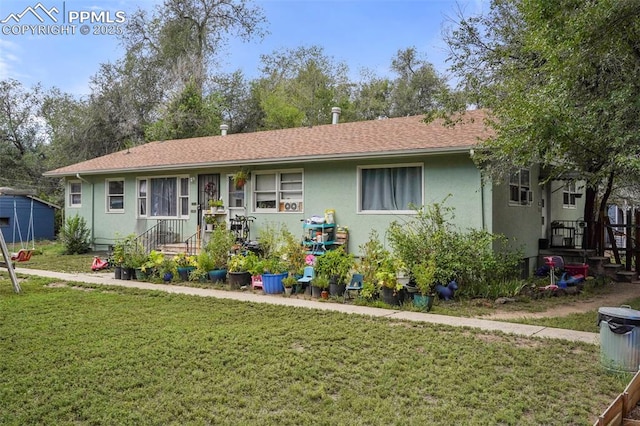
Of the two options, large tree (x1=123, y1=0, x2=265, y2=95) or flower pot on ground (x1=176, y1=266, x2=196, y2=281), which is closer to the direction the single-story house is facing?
the flower pot on ground

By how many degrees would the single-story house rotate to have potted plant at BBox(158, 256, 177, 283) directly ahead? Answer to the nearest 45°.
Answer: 0° — it already faces it

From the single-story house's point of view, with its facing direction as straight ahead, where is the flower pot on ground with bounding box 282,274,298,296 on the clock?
The flower pot on ground is roughly at 11 o'clock from the single-story house.

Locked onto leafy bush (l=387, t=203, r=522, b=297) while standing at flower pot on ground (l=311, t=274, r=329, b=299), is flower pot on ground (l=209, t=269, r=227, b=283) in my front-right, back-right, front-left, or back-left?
back-left

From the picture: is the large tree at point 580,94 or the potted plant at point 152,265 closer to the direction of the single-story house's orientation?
the potted plant

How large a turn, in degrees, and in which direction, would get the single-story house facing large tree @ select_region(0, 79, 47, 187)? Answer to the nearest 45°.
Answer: approximately 90° to its right

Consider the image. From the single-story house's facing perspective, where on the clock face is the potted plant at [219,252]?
The potted plant is roughly at 12 o'clock from the single-story house.

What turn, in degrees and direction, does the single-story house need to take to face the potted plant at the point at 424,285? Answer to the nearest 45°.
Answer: approximately 45° to its left

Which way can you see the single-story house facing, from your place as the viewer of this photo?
facing the viewer and to the left of the viewer

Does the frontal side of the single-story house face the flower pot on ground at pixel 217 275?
yes
